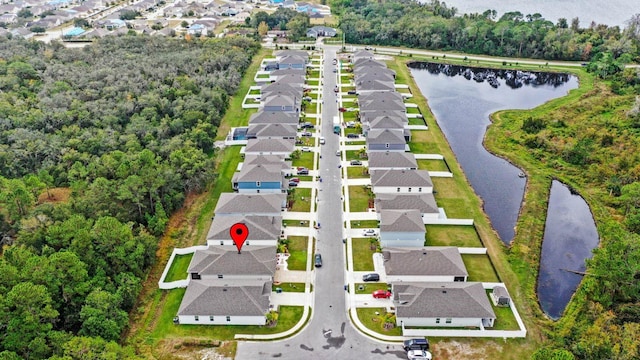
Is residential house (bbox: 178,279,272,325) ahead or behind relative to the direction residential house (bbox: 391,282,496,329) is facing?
ahead

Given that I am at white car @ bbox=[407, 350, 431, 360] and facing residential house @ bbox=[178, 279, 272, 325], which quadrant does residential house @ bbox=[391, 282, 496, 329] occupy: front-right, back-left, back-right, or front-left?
back-right

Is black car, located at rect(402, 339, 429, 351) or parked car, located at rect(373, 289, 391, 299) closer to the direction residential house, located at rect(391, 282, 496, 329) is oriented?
the parked car

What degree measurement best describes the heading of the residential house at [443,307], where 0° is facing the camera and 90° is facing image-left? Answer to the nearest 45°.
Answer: approximately 90°

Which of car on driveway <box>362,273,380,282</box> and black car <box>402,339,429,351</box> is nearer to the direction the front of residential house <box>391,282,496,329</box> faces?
the car on driveway

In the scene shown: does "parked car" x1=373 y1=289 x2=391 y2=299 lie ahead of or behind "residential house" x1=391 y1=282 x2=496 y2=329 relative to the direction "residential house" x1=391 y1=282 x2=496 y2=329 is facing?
ahead

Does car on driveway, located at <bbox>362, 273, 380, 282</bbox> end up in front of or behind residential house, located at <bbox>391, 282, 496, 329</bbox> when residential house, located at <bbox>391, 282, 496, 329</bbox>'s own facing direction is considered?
in front

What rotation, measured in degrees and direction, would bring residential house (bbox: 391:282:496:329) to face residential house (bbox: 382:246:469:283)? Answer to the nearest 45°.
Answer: approximately 45° to its right

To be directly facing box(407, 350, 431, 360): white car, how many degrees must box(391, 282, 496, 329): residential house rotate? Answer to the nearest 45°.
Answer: approximately 90° to its left

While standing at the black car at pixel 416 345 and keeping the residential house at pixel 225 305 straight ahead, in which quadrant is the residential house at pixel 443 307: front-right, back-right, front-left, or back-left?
back-right

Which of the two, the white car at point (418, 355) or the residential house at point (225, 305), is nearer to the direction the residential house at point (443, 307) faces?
the residential house
